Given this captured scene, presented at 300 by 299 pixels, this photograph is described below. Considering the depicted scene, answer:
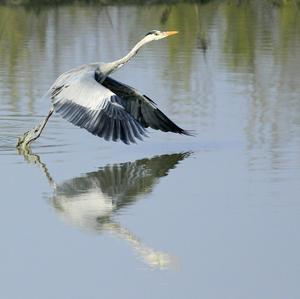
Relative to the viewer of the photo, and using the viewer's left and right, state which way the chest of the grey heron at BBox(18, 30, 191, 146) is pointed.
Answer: facing to the right of the viewer
